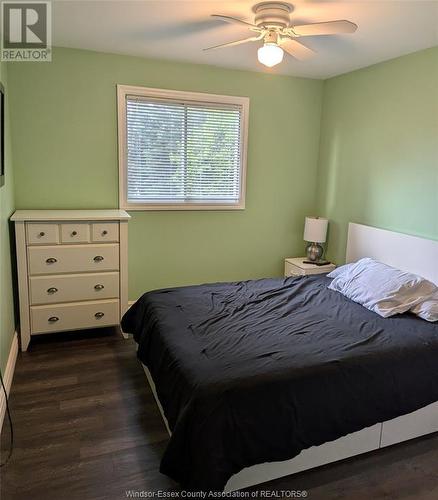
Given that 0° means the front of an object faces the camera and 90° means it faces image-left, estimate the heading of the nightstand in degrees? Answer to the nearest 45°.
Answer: approximately 45°

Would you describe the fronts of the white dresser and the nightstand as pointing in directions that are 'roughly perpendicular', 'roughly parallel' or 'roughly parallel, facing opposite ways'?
roughly perpendicular

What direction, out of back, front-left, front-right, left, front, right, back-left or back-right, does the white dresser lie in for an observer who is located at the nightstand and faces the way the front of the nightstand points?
front

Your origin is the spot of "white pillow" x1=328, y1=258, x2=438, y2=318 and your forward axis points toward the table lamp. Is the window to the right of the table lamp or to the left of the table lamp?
left

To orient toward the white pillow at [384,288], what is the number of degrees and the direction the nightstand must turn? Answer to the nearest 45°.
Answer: approximately 90° to its left

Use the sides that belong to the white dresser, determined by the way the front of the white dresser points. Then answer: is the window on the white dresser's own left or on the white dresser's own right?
on the white dresser's own left

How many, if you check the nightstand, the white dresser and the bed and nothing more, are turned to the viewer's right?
0

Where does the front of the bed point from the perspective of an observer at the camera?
facing the viewer and to the left of the viewer

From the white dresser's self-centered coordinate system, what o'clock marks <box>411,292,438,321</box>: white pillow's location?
The white pillow is roughly at 10 o'clock from the white dresser.

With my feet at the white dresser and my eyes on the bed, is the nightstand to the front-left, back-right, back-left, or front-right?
front-left

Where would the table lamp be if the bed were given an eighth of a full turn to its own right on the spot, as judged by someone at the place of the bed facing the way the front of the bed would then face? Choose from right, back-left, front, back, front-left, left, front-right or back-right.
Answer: right

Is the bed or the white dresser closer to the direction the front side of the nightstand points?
the white dresser

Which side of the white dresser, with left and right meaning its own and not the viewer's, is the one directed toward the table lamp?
left

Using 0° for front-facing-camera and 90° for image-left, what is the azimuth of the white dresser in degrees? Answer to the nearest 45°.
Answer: approximately 0°
